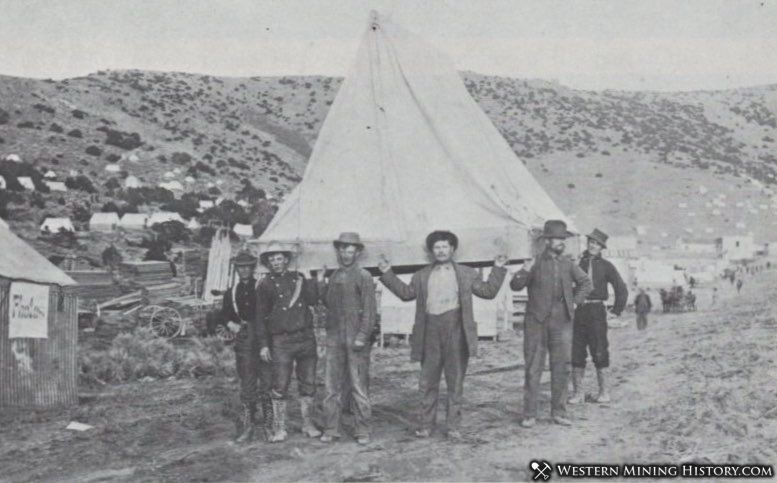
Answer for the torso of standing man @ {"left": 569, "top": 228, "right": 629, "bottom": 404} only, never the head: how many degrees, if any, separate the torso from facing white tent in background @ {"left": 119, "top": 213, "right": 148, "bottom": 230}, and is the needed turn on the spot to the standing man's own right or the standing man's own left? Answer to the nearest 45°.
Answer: approximately 90° to the standing man's own right

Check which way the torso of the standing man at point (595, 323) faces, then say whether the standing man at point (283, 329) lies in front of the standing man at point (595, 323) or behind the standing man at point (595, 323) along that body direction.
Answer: in front

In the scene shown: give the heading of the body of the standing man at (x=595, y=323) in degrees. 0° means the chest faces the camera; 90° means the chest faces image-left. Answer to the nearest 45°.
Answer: approximately 45°

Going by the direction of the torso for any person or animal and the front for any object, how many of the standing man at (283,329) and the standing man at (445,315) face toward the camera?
2

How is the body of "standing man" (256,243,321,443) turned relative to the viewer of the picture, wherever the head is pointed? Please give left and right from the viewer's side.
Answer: facing the viewer

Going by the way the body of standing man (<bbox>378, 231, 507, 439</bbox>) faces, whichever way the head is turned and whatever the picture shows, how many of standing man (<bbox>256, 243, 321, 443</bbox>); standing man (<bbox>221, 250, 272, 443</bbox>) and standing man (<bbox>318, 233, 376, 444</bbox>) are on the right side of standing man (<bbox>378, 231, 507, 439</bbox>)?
3

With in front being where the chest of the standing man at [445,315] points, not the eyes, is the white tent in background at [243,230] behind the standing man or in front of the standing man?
behind

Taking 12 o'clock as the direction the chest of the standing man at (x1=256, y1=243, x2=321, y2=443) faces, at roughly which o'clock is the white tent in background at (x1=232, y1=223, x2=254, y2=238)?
The white tent in background is roughly at 6 o'clock from the standing man.

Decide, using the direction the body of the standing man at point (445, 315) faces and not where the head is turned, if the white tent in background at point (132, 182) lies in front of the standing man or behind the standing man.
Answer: behind
